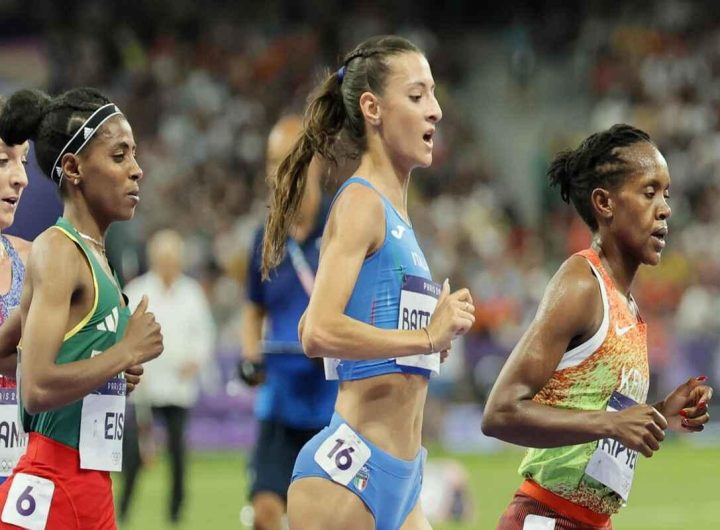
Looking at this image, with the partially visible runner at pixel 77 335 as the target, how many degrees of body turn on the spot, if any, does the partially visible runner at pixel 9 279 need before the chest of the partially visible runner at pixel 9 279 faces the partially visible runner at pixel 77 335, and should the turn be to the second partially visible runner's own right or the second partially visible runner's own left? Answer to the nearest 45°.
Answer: approximately 45° to the second partially visible runner's own right

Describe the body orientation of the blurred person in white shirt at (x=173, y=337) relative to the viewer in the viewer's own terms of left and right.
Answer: facing the viewer

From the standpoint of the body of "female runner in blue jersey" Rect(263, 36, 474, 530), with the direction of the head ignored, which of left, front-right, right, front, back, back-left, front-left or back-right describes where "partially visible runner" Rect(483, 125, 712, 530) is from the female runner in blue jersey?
front

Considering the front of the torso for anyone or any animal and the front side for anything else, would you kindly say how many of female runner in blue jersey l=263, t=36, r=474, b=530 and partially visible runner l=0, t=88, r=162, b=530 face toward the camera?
0

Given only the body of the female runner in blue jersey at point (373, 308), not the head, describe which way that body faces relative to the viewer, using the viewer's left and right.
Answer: facing to the right of the viewer

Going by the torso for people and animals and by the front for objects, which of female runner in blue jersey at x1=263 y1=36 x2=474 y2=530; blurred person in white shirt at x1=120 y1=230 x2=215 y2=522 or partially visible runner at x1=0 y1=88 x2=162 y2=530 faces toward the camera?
the blurred person in white shirt

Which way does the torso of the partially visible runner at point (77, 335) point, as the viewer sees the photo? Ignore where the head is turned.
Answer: to the viewer's right

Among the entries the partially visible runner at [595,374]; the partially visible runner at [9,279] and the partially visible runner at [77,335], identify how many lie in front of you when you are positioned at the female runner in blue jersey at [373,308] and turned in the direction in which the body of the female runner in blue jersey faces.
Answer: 1

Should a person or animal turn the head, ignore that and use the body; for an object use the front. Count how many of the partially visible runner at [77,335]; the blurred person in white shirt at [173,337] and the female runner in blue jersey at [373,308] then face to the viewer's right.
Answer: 2

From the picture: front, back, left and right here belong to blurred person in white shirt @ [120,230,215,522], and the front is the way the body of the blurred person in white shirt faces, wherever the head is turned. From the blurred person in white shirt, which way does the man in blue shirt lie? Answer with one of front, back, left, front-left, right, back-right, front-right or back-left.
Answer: front

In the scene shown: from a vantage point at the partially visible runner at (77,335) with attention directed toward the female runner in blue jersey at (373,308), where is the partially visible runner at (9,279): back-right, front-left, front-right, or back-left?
back-left

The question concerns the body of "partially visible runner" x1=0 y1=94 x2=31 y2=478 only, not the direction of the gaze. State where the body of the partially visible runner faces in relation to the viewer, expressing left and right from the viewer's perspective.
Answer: facing the viewer and to the right of the viewer
